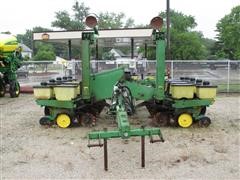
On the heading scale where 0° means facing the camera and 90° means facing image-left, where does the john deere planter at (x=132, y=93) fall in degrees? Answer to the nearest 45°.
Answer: approximately 0°

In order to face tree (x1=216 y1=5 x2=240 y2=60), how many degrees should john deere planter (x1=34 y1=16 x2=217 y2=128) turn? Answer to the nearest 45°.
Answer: approximately 180°

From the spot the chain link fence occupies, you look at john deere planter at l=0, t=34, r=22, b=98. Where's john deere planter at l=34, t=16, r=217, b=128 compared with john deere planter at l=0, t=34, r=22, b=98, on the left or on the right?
left

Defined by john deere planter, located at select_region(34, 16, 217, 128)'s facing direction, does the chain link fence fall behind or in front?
behind

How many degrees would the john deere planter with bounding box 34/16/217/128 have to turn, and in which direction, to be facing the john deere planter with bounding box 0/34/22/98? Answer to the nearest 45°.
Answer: approximately 135° to its right
